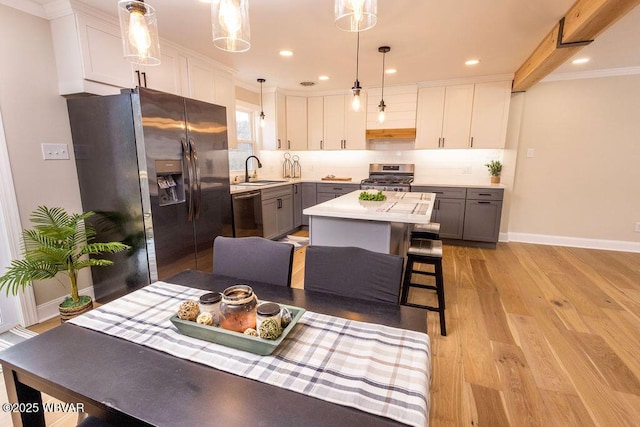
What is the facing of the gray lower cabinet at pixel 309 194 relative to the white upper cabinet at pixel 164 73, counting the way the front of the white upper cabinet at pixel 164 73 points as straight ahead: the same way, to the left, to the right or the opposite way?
to the right

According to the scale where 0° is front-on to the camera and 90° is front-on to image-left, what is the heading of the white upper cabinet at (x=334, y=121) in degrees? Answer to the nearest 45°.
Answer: approximately 0°

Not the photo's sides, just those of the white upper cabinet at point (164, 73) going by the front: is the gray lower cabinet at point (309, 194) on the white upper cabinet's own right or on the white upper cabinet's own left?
on the white upper cabinet's own left

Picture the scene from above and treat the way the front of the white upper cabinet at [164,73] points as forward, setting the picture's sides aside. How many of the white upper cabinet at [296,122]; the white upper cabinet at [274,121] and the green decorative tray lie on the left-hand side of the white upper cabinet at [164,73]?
2

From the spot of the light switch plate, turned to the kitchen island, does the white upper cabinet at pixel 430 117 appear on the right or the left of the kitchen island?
left

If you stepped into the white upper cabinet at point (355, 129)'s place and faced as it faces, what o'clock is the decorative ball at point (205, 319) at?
The decorative ball is roughly at 12 o'clock from the white upper cabinet.

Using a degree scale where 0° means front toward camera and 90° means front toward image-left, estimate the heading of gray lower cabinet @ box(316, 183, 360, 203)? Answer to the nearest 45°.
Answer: approximately 0°

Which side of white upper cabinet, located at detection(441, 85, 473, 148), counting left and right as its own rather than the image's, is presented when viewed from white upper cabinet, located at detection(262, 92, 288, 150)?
right
